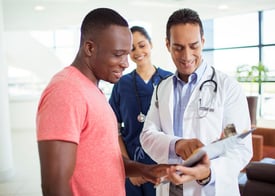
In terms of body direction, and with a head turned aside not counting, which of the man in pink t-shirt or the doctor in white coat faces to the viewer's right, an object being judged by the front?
the man in pink t-shirt

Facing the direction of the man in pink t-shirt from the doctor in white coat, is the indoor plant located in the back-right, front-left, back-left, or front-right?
back-right

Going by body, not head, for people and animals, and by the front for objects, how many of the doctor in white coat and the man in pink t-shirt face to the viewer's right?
1

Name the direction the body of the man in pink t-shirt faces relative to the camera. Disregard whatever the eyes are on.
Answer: to the viewer's right

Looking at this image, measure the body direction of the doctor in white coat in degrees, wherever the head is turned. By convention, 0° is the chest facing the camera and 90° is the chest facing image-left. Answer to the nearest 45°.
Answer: approximately 45°

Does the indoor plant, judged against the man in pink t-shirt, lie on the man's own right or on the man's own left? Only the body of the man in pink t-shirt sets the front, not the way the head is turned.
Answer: on the man's own left

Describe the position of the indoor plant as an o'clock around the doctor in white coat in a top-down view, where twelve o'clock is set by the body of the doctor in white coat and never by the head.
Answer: The indoor plant is roughly at 5 o'clock from the doctor in white coat.

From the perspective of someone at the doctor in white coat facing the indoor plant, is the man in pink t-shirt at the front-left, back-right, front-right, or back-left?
back-left
